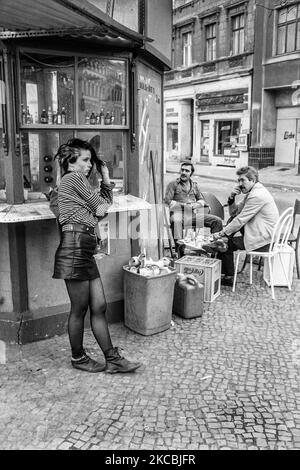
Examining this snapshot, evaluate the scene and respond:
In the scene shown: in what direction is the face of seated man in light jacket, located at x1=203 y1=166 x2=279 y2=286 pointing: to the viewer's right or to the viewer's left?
to the viewer's left

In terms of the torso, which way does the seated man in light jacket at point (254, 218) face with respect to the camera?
to the viewer's left

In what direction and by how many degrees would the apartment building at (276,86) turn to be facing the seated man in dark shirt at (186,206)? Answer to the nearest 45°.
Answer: approximately 45° to its left

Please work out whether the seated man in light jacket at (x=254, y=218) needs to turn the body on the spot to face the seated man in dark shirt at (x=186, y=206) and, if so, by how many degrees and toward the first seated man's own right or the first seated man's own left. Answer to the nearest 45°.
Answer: approximately 45° to the first seated man's own right

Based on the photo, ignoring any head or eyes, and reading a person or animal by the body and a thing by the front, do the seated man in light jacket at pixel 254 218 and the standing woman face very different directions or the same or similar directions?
very different directions

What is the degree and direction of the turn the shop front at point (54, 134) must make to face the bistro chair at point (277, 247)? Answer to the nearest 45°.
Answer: approximately 90° to its left

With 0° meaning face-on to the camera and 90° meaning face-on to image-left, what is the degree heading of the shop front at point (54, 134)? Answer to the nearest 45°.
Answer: approximately 0°

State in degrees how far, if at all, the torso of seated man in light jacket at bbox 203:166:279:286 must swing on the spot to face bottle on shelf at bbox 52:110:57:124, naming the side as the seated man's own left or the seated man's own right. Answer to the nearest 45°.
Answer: approximately 45° to the seated man's own left

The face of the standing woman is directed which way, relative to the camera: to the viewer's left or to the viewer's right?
to the viewer's right

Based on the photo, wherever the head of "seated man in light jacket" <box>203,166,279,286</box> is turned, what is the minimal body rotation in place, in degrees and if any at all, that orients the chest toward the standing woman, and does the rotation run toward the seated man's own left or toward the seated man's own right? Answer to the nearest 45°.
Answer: approximately 45° to the seated man's own left

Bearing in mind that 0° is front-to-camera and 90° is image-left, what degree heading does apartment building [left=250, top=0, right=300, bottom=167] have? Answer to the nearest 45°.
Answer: approximately 45°
